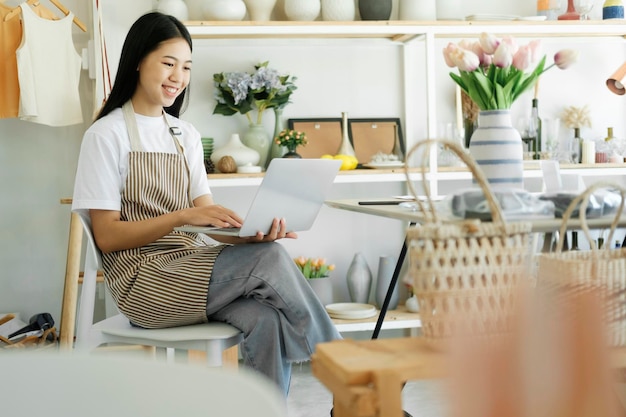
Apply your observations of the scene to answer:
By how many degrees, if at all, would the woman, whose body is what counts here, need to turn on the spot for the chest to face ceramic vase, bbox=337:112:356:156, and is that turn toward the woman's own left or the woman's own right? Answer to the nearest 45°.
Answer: approximately 90° to the woman's own left

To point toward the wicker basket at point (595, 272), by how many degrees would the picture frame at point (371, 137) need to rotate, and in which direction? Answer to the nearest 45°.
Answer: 0° — it already faces it

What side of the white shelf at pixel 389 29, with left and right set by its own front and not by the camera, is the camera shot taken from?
front

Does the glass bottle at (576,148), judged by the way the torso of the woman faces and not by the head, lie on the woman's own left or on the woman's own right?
on the woman's own left

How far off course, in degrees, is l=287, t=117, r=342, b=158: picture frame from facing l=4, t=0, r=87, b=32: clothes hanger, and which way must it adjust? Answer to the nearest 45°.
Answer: approximately 90° to its right

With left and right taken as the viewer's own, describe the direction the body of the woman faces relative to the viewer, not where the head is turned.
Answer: facing the viewer and to the right of the viewer

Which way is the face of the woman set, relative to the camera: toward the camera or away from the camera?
toward the camera

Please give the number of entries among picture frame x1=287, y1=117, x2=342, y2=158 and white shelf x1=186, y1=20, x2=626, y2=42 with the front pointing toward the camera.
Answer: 2

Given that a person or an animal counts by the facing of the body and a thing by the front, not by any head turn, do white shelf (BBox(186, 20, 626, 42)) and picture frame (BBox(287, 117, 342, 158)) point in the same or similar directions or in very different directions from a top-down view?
same or similar directions

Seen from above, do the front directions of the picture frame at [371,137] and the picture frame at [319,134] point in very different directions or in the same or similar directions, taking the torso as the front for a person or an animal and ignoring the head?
same or similar directions
